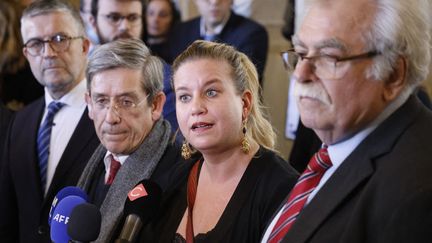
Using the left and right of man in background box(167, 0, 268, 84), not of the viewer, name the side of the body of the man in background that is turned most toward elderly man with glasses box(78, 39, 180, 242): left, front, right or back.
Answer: front

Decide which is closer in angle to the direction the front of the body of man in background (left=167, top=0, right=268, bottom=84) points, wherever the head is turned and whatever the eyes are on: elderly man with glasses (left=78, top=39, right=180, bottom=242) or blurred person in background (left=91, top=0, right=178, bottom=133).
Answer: the elderly man with glasses

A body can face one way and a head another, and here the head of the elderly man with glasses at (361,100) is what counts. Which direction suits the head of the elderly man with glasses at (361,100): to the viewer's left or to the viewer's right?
to the viewer's left

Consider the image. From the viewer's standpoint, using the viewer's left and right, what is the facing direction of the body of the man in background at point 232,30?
facing the viewer

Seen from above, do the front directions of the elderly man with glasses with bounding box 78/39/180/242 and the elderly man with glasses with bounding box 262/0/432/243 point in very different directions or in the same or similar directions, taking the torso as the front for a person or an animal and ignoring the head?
same or similar directions

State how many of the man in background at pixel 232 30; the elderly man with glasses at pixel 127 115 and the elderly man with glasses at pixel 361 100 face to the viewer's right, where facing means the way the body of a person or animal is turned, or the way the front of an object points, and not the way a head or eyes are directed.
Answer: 0

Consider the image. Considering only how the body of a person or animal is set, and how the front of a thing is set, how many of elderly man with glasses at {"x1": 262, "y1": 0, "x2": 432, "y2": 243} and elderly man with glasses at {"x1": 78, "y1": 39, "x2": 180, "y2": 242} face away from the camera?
0

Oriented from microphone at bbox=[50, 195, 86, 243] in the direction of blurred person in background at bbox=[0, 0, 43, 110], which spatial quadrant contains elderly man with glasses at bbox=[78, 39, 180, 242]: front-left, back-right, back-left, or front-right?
front-right

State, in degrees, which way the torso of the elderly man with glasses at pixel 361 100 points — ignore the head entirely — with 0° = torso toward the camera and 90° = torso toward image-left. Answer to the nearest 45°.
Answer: approximately 45°

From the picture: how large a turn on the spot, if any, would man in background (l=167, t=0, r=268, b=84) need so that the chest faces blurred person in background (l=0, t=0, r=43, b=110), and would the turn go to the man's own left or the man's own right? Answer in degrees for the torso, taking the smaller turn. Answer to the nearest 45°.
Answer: approximately 90° to the man's own right

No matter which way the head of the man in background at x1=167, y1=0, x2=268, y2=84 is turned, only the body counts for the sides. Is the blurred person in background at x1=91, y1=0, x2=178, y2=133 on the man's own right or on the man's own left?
on the man's own right

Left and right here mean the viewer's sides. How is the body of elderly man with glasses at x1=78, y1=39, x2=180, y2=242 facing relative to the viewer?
facing the viewer and to the left of the viewer

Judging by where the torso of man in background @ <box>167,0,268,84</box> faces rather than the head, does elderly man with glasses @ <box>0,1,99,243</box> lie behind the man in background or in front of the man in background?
in front
